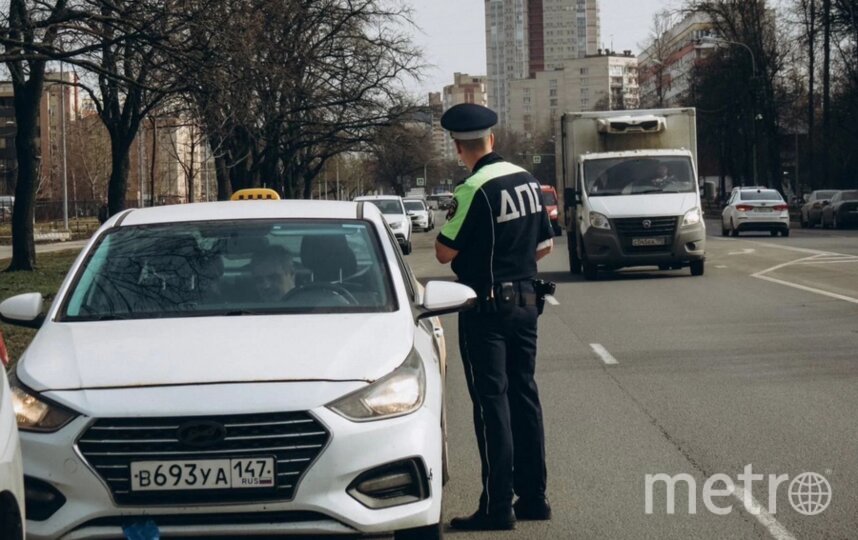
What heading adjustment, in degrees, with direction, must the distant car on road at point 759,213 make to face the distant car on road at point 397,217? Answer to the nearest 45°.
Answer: approximately 135° to its left

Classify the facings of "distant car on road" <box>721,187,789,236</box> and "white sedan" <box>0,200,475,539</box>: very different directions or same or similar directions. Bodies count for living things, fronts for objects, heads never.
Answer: very different directions

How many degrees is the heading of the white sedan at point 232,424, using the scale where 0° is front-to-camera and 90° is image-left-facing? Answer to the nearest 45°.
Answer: approximately 0°

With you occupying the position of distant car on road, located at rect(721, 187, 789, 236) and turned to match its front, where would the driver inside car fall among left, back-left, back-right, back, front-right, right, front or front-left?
back

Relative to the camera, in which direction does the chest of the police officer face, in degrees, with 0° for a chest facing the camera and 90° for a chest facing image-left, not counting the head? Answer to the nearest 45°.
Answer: approximately 135°

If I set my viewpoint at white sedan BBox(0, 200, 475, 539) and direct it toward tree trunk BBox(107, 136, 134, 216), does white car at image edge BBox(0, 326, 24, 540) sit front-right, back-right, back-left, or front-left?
back-left

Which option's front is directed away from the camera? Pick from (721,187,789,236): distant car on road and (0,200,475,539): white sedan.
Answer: the distant car on road

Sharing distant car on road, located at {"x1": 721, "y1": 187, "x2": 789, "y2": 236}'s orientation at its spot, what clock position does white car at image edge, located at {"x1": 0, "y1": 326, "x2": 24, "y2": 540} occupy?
The white car at image edge is roughly at 6 o'clock from the distant car on road.

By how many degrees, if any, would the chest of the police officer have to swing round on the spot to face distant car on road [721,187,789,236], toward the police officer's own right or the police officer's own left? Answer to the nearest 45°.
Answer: approximately 45° to the police officer's own right

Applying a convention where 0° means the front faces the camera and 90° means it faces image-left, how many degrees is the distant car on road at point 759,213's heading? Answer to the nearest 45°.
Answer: approximately 180°

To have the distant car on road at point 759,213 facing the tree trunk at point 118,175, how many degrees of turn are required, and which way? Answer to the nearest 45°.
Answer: approximately 135° to its left
